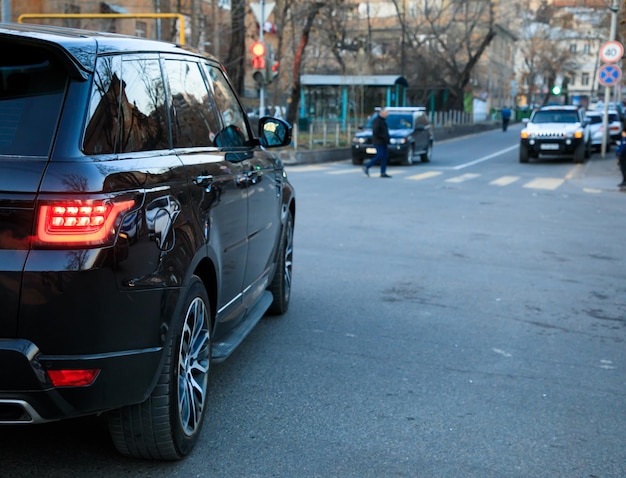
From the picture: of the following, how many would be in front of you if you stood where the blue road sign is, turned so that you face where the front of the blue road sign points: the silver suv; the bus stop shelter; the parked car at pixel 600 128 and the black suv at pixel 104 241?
1

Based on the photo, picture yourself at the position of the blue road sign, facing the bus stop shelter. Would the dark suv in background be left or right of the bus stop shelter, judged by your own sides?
left

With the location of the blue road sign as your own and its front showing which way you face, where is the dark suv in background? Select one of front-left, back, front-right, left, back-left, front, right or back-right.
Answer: right

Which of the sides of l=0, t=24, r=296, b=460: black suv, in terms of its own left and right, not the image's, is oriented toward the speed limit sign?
front

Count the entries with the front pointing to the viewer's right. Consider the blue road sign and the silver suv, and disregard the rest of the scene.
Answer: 0

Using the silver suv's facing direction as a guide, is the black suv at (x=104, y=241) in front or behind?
in front

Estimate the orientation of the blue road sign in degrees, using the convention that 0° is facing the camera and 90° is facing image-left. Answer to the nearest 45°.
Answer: approximately 0°

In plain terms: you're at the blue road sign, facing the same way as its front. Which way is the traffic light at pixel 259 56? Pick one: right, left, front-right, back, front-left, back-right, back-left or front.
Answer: front-right
